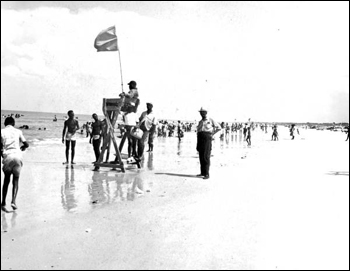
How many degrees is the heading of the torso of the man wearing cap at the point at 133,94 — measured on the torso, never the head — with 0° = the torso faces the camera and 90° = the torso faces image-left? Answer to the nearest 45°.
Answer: approximately 90°

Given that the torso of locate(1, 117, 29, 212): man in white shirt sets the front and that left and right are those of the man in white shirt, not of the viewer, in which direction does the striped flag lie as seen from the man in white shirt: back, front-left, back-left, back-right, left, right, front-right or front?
front-right

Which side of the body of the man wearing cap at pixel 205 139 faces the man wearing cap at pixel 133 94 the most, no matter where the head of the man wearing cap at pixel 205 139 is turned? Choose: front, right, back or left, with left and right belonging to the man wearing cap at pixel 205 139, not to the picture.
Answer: right

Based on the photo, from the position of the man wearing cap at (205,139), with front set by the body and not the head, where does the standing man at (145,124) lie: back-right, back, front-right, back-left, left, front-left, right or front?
right

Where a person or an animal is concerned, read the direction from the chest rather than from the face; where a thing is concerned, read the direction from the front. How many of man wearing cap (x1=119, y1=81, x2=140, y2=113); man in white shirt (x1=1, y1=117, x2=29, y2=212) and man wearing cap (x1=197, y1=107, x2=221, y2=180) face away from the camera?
1

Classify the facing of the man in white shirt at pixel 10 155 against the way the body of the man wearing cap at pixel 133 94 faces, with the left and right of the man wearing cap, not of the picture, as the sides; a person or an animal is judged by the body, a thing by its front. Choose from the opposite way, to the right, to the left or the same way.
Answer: to the right

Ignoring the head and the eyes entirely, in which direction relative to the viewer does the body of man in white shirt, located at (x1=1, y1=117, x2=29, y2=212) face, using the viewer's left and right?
facing away from the viewer

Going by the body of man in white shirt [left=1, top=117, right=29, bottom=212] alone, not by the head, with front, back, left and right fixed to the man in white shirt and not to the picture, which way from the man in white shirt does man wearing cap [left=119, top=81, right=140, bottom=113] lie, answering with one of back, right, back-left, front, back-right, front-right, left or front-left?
front-right

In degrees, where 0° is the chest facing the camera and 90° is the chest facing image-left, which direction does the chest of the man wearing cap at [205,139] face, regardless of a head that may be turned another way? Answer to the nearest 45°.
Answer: approximately 45°
